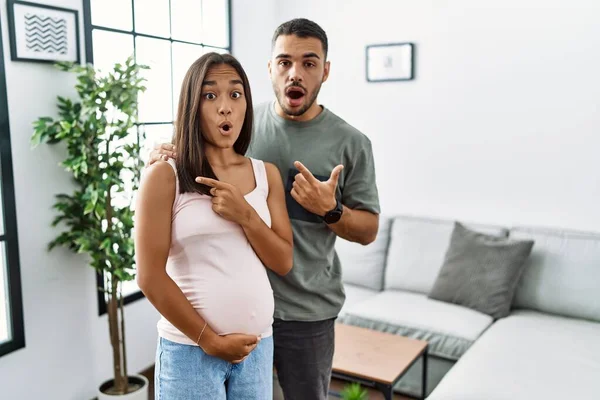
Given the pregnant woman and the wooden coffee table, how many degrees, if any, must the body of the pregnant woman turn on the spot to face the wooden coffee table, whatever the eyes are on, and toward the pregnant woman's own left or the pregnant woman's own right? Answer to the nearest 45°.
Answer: approximately 90° to the pregnant woman's own left

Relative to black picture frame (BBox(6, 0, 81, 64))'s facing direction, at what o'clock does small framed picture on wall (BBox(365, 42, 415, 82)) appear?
The small framed picture on wall is roughly at 10 o'clock from the black picture frame.

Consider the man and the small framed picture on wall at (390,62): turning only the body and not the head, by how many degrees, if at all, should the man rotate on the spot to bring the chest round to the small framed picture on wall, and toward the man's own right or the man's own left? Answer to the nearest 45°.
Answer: approximately 180°

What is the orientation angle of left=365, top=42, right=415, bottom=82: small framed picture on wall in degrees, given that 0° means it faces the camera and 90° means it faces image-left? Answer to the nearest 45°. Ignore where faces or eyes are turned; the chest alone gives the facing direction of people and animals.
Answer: approximately 45°
